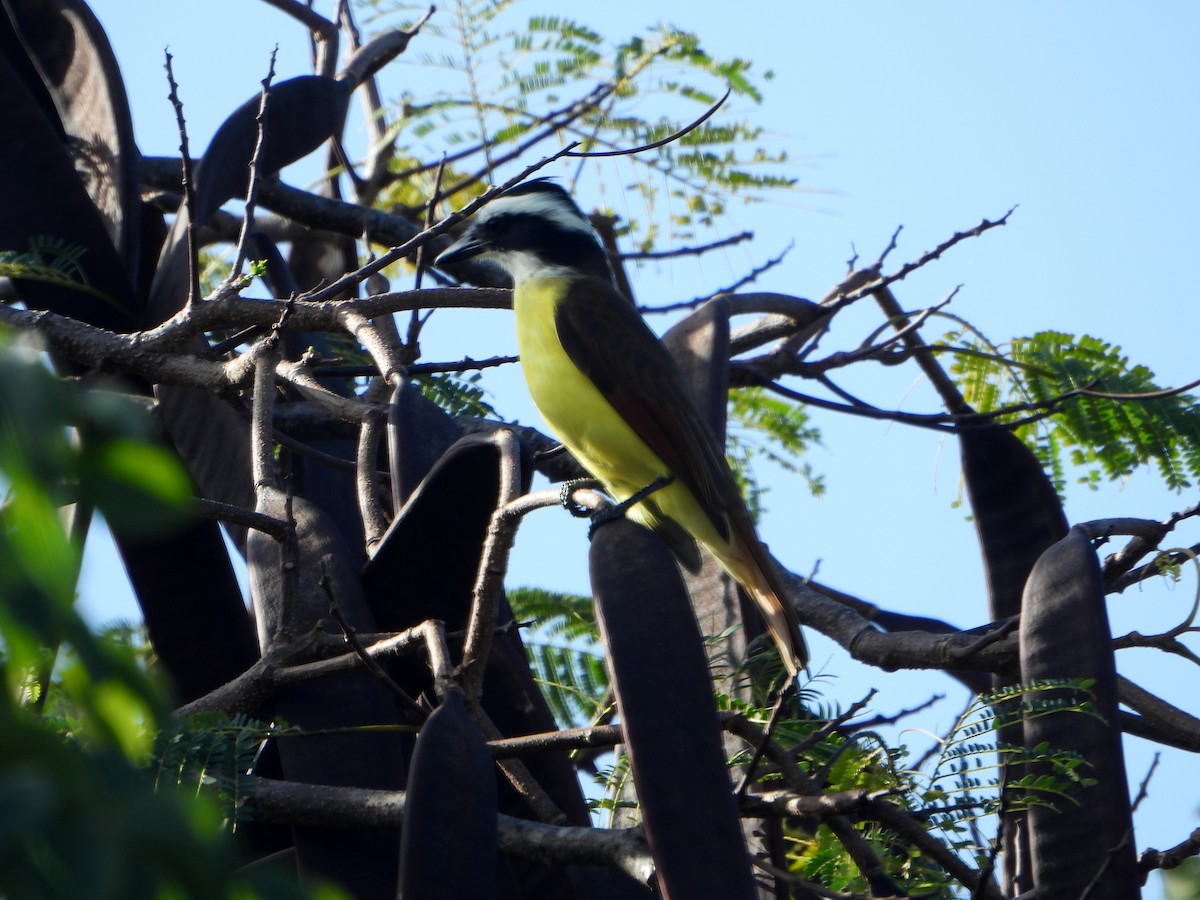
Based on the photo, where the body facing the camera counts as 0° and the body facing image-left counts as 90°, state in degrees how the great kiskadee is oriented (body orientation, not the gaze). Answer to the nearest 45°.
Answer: approximately 90°
